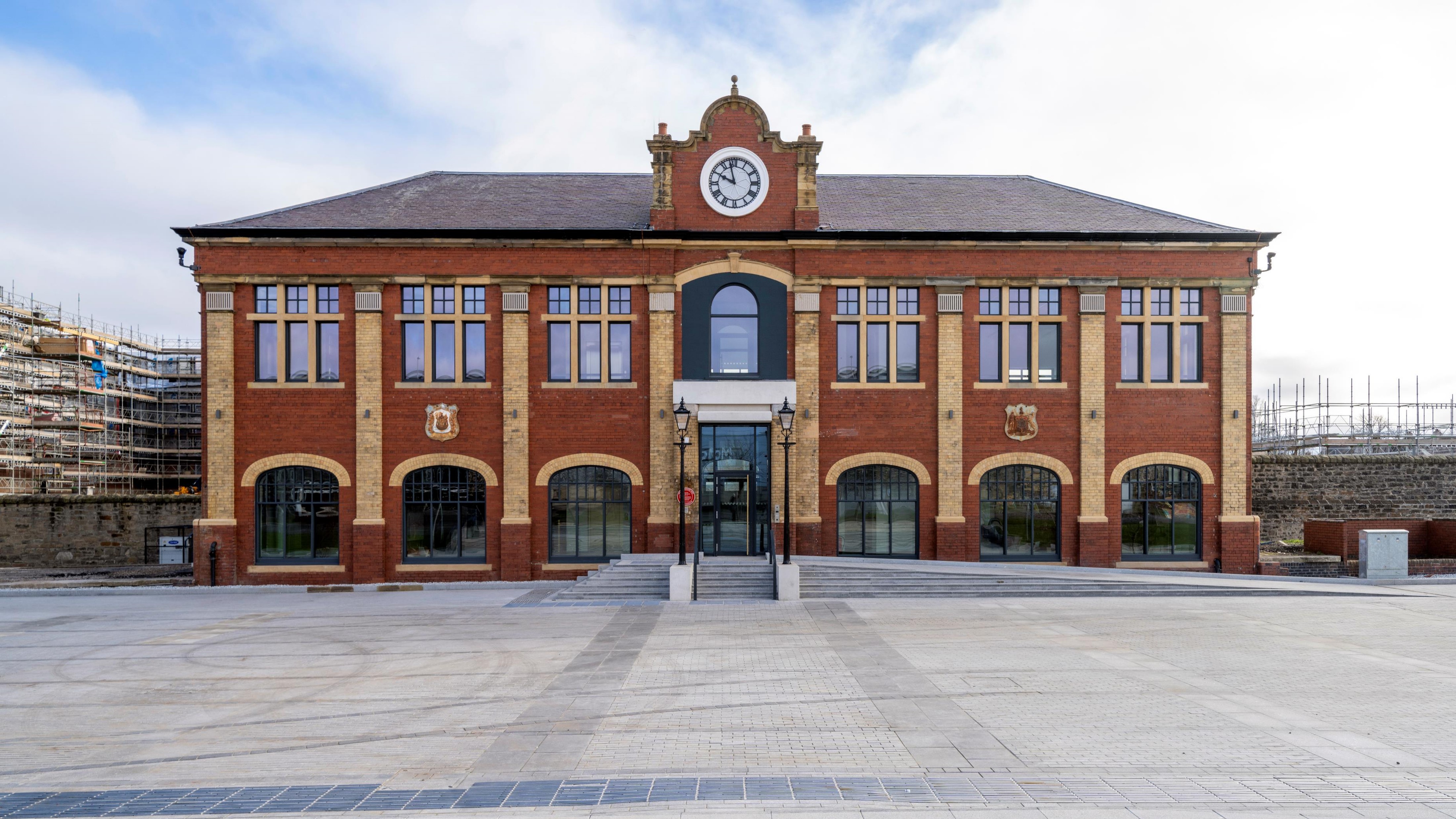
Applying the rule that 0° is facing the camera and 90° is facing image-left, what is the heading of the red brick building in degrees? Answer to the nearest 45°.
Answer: approximately 0°
